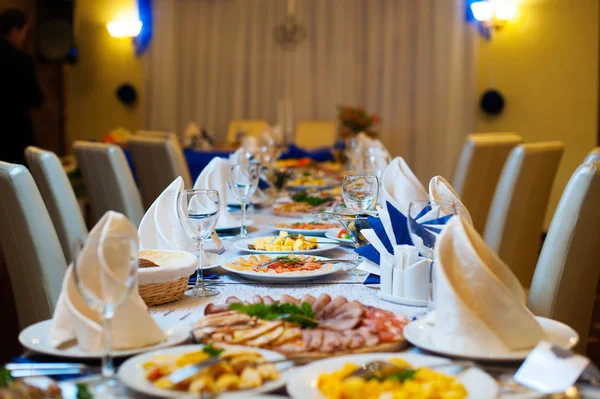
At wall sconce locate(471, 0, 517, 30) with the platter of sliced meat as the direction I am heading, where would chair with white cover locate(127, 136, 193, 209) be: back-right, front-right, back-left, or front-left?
front-right

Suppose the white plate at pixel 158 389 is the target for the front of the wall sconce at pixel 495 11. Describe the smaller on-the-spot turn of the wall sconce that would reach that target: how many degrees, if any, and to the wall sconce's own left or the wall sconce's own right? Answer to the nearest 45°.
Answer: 0° — it already faces it

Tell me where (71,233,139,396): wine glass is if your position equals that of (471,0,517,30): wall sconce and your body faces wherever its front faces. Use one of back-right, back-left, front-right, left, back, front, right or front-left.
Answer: front

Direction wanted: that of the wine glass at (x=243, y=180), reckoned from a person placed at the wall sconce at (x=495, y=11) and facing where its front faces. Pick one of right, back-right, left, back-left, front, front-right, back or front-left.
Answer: front

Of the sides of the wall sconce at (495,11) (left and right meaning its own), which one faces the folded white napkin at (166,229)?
front

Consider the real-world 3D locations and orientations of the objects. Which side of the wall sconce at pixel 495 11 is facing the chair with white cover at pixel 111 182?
front

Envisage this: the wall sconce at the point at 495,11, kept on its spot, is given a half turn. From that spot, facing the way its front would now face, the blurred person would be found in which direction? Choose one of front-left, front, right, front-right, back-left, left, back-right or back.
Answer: back-left

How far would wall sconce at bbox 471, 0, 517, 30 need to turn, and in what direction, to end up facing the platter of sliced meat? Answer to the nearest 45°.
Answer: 0° — it already faces it

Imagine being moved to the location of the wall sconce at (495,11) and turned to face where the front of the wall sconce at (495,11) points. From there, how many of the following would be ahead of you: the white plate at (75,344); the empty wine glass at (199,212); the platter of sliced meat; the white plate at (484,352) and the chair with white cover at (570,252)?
5

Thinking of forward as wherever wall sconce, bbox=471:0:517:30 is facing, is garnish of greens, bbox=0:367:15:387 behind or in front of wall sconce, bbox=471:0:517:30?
in front

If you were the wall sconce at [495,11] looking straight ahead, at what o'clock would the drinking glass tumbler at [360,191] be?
The drinking glass tumbler is roughly at 12 o'clock from the wall sconce.

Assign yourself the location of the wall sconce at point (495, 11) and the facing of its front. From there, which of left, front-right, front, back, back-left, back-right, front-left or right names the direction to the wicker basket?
front

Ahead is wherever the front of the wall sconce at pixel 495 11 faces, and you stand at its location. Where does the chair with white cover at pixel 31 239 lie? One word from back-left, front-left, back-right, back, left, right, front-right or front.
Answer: front

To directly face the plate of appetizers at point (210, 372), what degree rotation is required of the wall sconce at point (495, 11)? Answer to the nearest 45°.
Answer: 0° — it already faces it
